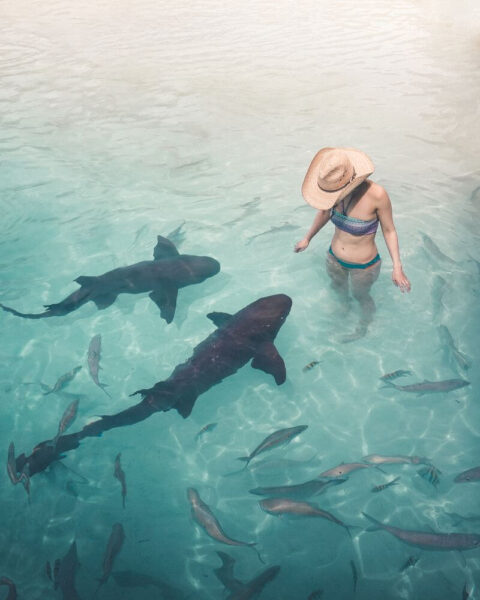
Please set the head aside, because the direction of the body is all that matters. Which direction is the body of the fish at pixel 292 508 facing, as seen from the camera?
to the viewer's left

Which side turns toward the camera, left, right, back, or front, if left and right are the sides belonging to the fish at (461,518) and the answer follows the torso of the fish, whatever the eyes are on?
right

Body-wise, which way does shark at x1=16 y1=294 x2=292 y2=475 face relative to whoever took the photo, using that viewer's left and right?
facing away from the viewer and to the right of the viewer

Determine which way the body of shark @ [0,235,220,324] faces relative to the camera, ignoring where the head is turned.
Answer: to the viewer's right

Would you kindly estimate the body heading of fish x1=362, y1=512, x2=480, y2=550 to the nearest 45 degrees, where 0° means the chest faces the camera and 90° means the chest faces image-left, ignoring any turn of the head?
approximately 270°

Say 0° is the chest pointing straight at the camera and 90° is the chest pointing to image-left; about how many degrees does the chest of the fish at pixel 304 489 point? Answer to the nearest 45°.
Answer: approximately 90°

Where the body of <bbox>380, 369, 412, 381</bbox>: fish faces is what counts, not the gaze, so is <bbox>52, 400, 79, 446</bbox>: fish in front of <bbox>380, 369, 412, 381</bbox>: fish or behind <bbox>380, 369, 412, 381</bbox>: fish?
in front

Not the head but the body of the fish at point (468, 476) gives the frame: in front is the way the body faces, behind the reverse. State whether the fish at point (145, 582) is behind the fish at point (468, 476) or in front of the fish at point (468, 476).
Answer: in front

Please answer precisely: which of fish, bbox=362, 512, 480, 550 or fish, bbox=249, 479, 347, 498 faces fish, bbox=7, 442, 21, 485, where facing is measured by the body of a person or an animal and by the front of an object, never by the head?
fish, bbox=249, 479, 347, 498

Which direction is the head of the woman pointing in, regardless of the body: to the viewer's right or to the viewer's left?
to the viewer's left
